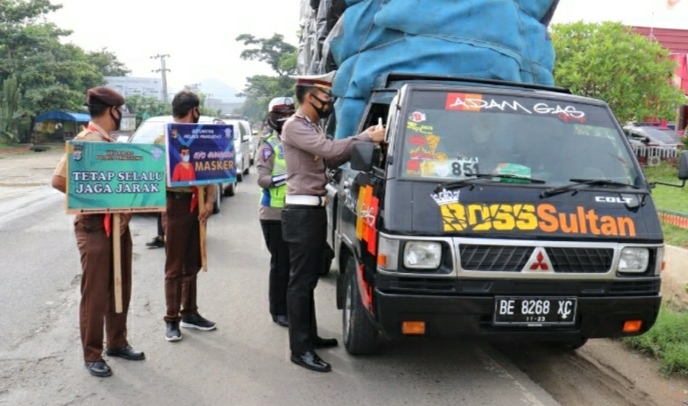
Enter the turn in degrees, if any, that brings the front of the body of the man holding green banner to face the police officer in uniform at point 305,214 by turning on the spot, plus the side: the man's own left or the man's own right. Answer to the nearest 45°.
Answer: approximately 45° to the man's own left

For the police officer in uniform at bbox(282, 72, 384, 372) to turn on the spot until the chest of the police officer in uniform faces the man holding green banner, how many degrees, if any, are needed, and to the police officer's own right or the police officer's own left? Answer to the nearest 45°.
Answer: approximately 180°

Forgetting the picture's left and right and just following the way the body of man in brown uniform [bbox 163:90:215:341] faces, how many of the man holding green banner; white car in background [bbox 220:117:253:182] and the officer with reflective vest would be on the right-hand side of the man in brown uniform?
1

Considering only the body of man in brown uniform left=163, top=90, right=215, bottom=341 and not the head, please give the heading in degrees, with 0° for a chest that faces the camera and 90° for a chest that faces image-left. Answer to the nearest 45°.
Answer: approximately 315°

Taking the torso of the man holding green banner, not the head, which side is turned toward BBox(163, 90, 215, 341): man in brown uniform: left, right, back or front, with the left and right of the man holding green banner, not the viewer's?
left

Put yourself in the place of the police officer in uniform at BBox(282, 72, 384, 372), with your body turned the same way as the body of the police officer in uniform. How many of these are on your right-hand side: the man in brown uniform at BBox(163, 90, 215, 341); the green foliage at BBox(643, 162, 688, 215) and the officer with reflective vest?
0

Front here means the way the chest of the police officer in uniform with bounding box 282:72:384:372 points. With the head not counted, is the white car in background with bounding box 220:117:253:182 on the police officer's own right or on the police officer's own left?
on the police officer's own left

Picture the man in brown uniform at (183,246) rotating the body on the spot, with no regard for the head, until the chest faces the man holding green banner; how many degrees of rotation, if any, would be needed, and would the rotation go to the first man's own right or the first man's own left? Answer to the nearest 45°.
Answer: approximately 90° to the first man's own right

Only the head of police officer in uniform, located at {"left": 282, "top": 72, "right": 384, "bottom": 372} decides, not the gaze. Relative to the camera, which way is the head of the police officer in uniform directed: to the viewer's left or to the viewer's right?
to the viewer's right

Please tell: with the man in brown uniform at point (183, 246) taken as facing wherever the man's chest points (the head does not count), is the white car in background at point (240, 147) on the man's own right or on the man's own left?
on the man's own left

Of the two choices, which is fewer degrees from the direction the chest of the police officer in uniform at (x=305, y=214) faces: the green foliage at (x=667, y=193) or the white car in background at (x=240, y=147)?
the green foliage

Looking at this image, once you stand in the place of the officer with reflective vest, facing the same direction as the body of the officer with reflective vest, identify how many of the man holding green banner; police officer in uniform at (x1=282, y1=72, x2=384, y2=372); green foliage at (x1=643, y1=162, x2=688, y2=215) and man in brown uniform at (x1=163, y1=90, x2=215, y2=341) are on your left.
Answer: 1

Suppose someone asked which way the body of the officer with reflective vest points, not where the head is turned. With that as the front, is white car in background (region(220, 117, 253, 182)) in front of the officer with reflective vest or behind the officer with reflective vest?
behind

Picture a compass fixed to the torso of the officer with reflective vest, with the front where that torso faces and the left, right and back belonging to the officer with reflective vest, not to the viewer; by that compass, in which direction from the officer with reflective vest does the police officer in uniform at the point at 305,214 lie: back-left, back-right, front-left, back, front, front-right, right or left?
front-right

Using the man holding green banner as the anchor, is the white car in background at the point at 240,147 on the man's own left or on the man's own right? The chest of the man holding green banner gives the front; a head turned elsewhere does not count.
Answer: on the man's own left

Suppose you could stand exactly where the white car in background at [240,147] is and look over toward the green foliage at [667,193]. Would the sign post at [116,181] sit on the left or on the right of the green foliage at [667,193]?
right

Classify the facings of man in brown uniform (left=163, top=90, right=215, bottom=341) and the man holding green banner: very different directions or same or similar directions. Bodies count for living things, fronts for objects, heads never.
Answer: same or similar directions

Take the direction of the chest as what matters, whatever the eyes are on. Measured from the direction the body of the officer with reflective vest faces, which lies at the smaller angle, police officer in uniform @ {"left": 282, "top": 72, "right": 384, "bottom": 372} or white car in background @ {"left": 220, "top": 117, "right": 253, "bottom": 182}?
the police officer in uniform

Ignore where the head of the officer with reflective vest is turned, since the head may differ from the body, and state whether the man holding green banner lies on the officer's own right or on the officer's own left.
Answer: on the officer's own right

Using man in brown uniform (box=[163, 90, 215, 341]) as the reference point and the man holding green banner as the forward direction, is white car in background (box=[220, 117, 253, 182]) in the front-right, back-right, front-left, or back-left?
back-right

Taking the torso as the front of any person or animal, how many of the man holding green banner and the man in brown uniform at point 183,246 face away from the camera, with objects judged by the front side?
0

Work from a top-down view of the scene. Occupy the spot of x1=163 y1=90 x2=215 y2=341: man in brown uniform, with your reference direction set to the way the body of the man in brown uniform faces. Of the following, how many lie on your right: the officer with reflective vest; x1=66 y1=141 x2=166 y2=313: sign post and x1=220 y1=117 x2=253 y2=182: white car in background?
1
